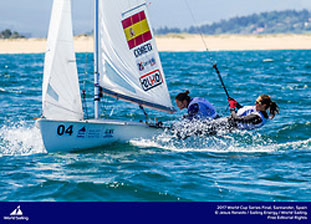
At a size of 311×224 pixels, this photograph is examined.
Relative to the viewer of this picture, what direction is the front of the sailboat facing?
facing the viewer and to the left of the viewer
